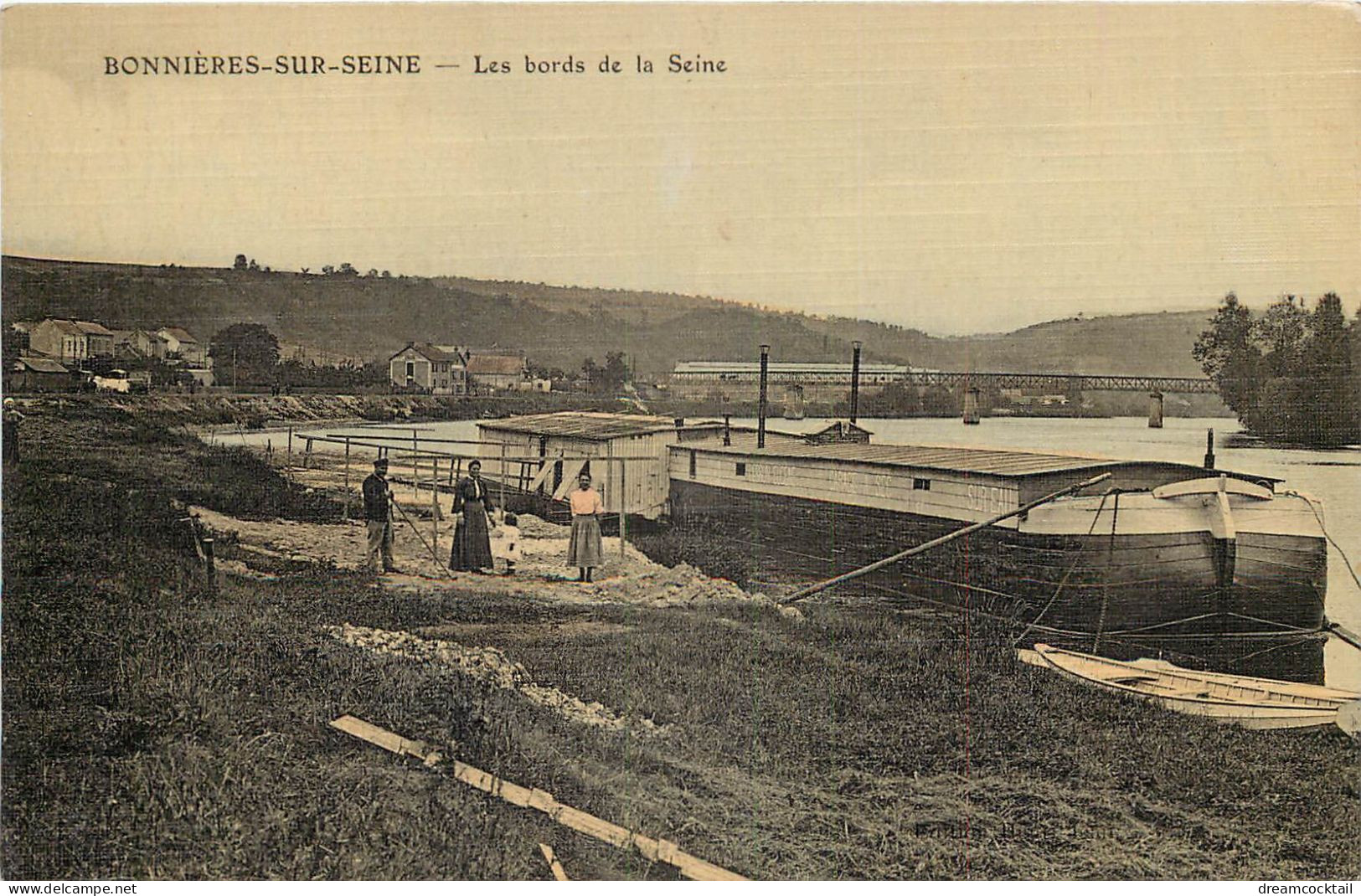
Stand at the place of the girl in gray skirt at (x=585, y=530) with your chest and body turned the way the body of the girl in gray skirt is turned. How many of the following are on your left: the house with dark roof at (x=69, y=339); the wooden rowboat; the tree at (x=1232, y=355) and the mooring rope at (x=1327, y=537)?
3

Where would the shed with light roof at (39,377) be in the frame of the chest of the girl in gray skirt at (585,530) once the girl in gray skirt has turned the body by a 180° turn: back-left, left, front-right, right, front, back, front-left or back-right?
left

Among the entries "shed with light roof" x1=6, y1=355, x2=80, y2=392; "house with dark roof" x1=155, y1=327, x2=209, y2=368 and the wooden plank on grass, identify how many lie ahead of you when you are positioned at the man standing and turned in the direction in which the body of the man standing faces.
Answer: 1

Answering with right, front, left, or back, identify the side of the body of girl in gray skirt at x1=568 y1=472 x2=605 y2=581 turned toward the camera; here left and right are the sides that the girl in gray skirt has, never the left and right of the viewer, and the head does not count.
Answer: front

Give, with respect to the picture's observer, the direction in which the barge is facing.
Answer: facing the viewer and to the right of the viewer

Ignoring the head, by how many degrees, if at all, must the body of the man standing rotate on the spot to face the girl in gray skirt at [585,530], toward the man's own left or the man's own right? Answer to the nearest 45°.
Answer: approximately 45° to the man's own left

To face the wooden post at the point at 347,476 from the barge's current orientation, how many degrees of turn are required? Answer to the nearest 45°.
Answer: approximately 135° to its right

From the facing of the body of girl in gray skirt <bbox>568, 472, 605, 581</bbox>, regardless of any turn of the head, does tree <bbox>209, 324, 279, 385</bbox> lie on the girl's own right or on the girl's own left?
on the girl's own right

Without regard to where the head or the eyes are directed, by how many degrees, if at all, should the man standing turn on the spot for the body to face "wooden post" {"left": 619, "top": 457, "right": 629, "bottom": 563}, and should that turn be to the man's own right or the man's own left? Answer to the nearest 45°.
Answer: approximately 45° to the man's own left
